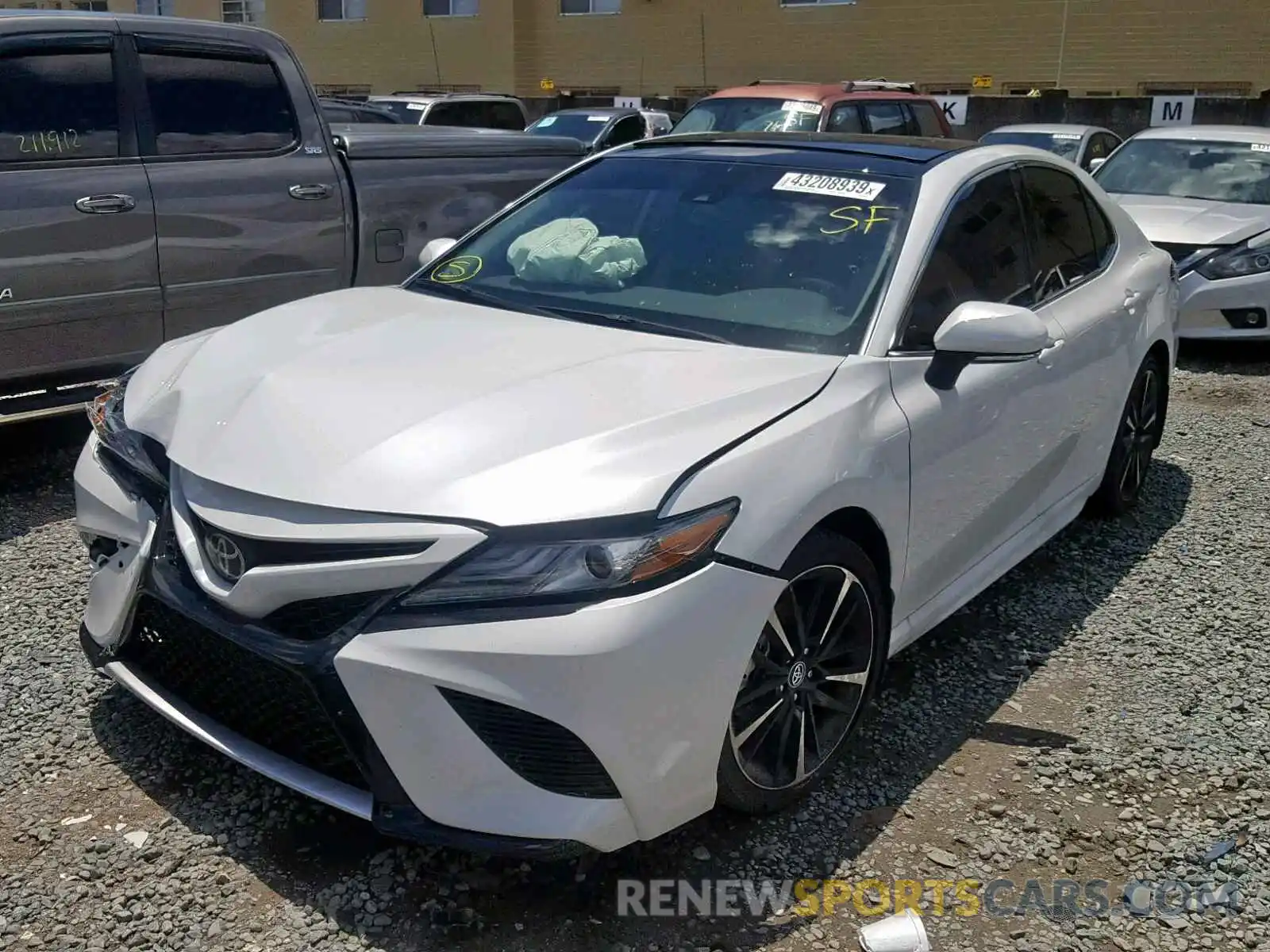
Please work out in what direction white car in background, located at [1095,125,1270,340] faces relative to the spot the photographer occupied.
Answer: facing the viewer and to the left of the viewer

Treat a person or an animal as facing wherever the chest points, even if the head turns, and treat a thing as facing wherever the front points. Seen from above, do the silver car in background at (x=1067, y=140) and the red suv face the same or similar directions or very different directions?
same or similar directions

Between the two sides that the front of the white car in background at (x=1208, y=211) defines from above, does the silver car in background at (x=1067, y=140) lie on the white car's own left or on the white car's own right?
on the white car's own right

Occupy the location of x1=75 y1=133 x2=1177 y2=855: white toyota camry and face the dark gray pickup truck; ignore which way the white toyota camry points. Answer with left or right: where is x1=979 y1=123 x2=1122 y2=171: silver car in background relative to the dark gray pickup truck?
right

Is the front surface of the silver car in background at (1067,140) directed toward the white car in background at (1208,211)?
no

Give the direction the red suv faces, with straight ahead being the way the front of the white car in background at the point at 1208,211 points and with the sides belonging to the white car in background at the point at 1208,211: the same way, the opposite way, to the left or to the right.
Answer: the same way

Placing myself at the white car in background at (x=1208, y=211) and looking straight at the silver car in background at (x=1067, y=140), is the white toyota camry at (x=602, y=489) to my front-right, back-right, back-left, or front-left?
back-left

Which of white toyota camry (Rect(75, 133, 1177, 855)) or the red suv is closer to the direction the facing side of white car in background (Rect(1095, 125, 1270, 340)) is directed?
the white toyota camry

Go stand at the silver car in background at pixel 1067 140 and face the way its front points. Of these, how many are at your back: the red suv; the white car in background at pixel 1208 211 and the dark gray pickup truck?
0

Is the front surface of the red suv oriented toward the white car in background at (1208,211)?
no

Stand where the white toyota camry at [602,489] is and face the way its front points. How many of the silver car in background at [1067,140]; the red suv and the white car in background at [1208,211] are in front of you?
0

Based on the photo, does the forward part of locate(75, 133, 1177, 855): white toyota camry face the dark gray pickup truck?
no

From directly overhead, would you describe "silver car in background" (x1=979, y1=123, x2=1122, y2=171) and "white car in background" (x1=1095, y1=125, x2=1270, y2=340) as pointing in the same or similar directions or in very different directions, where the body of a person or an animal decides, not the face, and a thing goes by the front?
same or similar directions

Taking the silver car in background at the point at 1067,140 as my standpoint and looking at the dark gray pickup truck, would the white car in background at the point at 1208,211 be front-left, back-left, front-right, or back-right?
front-left

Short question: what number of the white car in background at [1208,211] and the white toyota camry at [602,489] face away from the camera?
0
